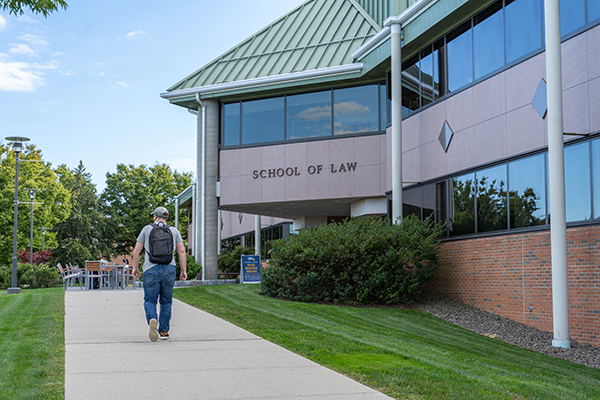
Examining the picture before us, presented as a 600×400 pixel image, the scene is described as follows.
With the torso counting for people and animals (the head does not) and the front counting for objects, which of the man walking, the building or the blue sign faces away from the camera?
the man walking

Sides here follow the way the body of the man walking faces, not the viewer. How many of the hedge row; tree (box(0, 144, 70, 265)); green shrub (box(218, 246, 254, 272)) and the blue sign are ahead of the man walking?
4

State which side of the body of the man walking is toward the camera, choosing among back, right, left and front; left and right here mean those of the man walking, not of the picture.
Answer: back

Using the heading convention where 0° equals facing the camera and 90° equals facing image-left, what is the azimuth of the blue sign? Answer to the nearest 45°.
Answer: approximately 0°

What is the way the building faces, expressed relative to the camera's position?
facing the viewer and to the left of the viewer

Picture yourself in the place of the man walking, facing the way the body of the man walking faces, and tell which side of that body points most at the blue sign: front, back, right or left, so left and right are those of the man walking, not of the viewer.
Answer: front

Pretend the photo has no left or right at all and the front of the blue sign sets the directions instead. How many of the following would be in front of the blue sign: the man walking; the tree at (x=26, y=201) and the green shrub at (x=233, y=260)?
1

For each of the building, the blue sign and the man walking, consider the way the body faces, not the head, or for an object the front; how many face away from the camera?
1

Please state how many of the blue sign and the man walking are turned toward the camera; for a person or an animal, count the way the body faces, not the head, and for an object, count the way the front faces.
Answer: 1

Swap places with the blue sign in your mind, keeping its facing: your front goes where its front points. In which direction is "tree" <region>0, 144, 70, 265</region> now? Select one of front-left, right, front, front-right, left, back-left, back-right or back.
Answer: back-right

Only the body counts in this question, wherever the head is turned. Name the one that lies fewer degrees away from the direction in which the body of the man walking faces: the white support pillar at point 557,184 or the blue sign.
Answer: the blue sign

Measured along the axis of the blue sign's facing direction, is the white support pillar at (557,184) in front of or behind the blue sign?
in front
